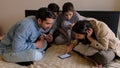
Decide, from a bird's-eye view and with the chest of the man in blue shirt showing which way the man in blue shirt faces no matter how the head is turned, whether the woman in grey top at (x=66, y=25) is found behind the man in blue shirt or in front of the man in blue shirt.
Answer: in front

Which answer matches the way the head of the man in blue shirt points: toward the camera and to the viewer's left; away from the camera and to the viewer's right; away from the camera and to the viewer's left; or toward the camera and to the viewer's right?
toward the camera and to the viewer's right

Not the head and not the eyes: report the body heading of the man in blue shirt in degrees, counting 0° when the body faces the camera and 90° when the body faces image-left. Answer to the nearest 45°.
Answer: approximately 270°
